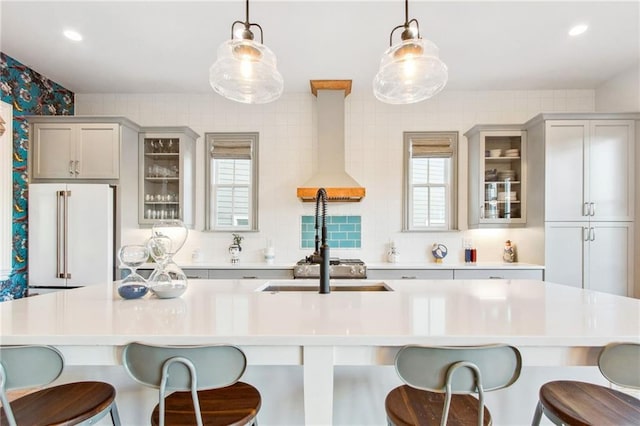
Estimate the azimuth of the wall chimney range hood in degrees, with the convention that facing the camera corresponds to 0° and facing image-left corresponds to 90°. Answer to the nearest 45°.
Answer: approximately 0°

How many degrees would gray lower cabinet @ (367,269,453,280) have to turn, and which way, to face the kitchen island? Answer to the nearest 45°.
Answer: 0° — it already faces it

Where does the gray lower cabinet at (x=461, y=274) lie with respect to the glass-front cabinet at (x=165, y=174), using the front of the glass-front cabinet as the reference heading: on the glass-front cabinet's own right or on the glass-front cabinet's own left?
on the glass-front cabinet's own left

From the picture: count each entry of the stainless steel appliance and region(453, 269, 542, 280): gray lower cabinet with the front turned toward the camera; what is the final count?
2

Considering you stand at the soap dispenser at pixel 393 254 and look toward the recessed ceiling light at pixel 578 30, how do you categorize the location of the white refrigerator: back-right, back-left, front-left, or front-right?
back-right

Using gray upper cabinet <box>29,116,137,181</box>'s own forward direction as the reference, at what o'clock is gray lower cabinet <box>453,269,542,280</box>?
The gray lower cabinet is roughly at 10 o'clock from the gray upper cabinet.

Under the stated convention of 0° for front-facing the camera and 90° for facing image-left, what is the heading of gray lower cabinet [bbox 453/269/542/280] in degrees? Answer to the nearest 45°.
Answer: approximately 0°

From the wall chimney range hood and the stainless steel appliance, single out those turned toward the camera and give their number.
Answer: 2

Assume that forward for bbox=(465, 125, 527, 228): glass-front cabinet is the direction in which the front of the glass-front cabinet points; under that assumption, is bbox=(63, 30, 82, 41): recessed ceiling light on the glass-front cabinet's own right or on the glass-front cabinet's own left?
on the glass-front cabinet's own right
